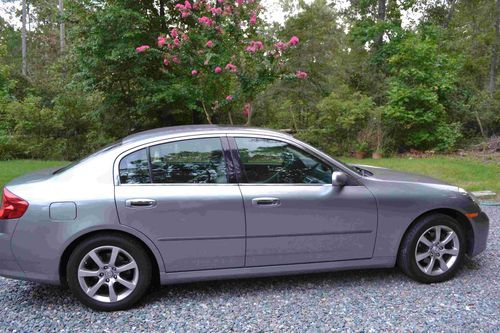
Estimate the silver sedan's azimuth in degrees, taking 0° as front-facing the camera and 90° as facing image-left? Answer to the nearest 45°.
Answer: approximately 270°
